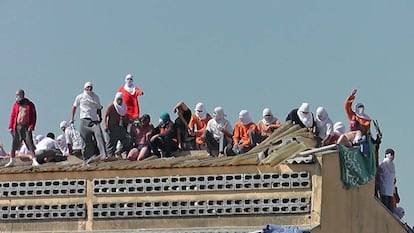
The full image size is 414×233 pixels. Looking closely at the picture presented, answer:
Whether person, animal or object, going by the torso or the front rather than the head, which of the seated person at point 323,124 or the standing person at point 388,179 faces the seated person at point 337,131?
the standing person

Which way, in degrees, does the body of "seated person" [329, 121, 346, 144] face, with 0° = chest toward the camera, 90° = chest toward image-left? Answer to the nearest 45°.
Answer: approximately 45°

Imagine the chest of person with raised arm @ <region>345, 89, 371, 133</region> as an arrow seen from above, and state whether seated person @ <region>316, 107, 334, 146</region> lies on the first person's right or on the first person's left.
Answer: on the first person's right

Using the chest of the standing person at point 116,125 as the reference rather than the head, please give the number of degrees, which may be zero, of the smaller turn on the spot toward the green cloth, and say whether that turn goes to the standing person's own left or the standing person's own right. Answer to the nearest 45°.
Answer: approximately 45° to the standing person's own left

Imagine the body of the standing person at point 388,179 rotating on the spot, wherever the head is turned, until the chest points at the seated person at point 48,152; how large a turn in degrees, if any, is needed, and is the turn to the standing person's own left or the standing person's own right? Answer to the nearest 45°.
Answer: approximately 45° to the standing person's own right
